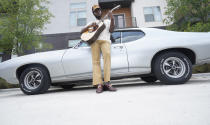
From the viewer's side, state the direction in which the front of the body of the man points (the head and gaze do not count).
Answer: toward the camera

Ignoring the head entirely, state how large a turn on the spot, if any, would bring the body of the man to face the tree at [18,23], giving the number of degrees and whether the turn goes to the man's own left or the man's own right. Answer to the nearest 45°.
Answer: approximately 135° to the man's own right

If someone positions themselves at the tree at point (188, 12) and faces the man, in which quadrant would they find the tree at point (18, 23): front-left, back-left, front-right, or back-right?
front-right

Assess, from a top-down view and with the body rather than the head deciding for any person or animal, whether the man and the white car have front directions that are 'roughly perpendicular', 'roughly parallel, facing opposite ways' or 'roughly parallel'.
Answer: roughly perpendicular

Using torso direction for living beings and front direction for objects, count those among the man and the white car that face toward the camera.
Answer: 1

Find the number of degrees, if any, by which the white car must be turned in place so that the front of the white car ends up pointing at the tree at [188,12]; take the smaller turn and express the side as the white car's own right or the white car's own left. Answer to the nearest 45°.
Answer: approximately 135° to the white car's own right

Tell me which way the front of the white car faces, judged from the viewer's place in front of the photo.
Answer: facing to the left of the viewer

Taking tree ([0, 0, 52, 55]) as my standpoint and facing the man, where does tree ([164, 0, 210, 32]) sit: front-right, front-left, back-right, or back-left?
front-left
